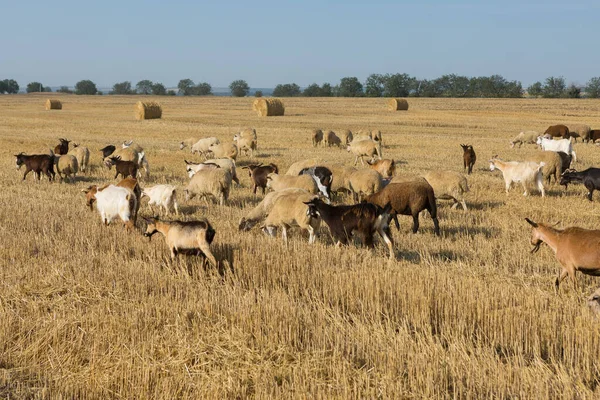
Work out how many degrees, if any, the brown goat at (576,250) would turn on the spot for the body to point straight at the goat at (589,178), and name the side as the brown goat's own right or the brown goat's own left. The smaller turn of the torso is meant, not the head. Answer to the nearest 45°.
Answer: approximately 90° to the brown goat's own right

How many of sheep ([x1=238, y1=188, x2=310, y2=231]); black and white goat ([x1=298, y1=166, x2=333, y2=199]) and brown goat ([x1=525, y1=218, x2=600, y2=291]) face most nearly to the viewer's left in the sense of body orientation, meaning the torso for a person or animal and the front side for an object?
3

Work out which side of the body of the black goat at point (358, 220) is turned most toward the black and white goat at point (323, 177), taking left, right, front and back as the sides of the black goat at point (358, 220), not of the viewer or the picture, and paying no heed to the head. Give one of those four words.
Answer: right

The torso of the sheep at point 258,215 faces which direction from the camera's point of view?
to the viewer's left

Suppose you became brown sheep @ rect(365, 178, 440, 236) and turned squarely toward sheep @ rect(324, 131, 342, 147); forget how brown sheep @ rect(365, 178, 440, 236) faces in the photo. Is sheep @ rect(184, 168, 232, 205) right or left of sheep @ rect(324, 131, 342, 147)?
left

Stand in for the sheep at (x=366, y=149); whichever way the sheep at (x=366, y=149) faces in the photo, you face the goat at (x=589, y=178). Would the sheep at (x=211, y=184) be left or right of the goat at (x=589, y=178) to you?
right

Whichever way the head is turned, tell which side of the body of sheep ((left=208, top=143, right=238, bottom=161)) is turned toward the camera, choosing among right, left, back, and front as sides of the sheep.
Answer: left

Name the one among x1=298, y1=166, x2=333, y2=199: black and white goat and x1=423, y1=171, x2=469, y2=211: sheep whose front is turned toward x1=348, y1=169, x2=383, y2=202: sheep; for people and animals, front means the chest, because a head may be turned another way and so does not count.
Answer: x1=423, y1=171, x2=469, y2=211: sheep

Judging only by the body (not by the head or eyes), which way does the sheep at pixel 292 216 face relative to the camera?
to the viewer's left

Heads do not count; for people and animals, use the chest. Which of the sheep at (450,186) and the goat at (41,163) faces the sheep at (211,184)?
the sheep at (450,186)

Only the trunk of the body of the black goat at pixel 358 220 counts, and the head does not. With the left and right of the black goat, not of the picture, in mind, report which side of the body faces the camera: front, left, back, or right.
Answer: left

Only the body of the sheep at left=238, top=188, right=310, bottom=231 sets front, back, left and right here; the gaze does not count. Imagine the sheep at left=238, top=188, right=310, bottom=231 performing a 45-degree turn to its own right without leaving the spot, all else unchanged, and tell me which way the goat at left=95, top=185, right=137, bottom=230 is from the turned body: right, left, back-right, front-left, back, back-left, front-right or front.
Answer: front-left

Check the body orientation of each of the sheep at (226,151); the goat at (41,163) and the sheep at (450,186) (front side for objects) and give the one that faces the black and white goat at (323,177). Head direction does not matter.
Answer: the sheep at (450,186)

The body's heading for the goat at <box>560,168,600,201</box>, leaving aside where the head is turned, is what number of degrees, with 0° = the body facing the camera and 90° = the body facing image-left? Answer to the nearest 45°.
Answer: approximately 90°

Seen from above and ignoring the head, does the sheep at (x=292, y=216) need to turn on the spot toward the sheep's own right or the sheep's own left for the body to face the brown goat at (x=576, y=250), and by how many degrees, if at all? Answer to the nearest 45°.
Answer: approximately 135° to the sheep's own left

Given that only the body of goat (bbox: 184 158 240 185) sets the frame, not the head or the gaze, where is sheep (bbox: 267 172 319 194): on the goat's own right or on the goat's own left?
on the goat's own left
